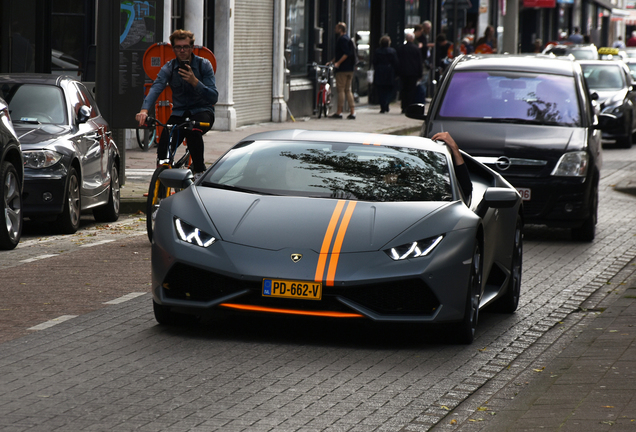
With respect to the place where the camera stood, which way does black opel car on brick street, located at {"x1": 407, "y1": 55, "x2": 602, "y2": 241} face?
facing the viewer

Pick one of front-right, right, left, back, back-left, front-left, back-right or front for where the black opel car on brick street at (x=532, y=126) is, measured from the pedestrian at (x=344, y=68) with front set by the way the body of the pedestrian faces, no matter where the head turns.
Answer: left

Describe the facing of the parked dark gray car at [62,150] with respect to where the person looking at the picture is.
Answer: facing the viewer and to the left of the viewer

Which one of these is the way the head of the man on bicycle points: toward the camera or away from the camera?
toward the camera
